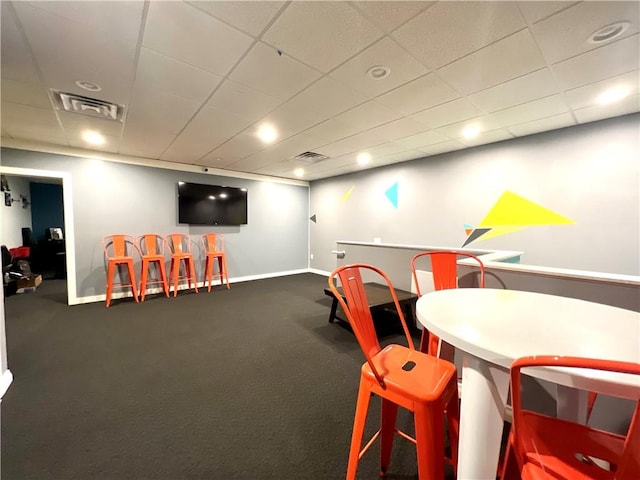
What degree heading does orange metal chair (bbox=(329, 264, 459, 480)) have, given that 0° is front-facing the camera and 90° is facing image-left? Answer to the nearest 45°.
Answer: approximately 315°

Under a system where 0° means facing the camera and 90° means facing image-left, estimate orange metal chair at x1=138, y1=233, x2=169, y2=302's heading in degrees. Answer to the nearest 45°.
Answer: approximately 0°

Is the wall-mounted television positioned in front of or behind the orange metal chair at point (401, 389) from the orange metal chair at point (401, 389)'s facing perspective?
behind

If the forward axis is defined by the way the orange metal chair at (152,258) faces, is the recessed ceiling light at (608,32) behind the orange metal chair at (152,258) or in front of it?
in front

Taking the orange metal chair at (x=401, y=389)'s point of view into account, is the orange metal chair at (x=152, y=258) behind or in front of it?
behind

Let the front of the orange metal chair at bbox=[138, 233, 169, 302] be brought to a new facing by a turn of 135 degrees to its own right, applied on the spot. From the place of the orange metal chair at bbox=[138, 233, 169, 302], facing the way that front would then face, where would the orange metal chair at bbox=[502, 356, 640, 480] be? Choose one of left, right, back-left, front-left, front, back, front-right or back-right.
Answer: back-left

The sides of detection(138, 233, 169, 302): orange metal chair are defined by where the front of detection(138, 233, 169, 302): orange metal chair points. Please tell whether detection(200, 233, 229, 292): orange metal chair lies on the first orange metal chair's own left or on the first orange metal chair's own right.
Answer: on the first orange metal chair's own left

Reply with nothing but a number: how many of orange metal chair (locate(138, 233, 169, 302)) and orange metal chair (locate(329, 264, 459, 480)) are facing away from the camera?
0

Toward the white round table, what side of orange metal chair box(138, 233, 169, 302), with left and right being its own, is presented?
front
